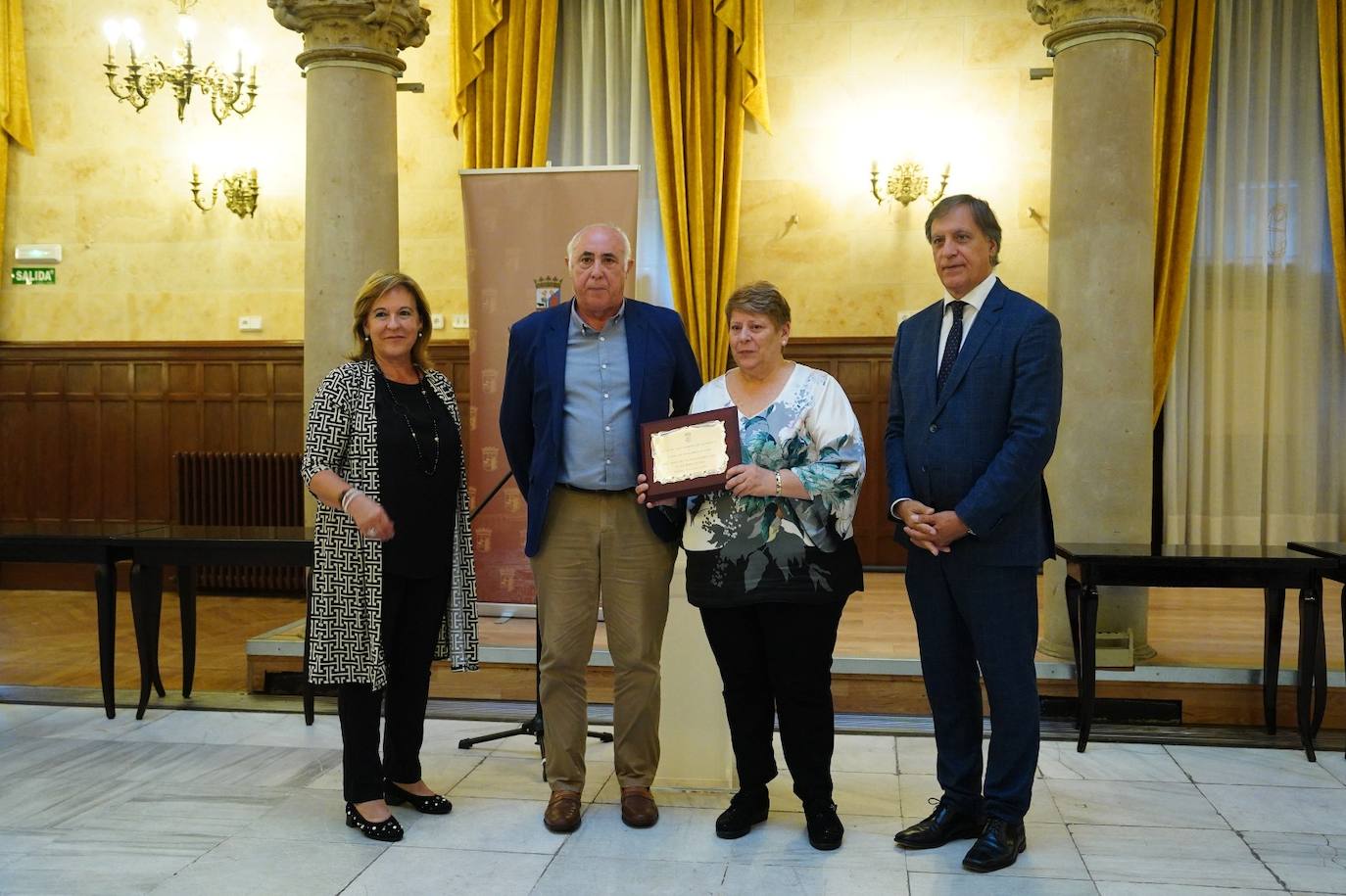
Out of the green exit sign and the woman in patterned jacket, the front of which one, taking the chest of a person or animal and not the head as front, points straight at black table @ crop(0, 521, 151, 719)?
the green exit sign

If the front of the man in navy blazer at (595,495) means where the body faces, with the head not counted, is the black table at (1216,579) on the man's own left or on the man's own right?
on the man's own left

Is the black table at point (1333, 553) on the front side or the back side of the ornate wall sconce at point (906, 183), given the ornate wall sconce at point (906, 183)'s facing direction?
on the front side

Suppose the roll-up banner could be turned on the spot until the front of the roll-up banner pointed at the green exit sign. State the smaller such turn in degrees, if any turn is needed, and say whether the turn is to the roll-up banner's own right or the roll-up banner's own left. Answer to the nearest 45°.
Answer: approximately 135° to the roll-up banner's own right

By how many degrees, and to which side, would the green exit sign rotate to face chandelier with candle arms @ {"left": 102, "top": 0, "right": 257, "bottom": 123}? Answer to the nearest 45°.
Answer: approximately 45° to its left

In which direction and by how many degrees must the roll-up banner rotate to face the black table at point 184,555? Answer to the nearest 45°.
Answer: approximately 45° to its right

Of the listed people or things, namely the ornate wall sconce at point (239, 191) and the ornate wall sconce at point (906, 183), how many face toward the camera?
2

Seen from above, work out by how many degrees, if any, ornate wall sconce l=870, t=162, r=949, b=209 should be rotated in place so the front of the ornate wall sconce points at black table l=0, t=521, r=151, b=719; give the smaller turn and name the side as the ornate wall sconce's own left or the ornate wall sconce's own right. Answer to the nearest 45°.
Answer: approximately 45° to the ornate wall sconce's own right

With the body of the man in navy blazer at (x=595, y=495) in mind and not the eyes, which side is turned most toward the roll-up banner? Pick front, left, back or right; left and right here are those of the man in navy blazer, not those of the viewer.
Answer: back

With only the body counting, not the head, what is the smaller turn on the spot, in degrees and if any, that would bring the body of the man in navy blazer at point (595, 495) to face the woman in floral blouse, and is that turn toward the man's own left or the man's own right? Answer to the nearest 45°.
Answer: approximately 45° to the man's own left
